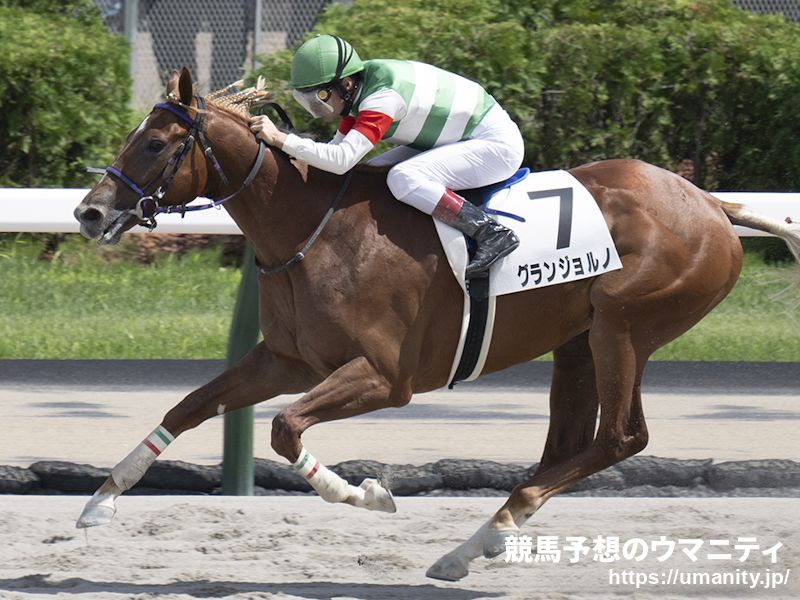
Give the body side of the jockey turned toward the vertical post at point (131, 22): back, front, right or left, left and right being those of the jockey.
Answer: right

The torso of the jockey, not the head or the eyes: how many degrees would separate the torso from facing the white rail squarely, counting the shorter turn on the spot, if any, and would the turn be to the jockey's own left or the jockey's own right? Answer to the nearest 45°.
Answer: approximately 45° to the jockey's own right

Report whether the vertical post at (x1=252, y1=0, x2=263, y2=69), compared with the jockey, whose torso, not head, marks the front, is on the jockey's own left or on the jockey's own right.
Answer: on the jockey's own right

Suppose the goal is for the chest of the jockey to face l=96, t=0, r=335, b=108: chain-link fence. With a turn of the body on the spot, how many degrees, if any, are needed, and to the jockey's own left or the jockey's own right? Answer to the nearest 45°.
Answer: approximately 90° to the jockey's own right

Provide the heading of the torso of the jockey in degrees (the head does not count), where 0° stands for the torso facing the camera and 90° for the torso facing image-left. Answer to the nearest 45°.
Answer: approximately 90°
